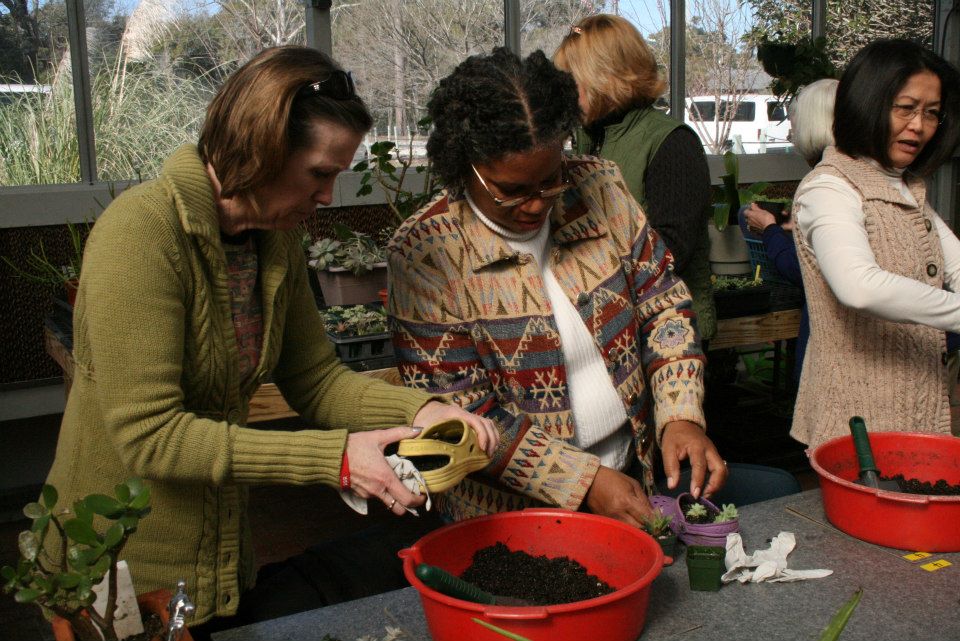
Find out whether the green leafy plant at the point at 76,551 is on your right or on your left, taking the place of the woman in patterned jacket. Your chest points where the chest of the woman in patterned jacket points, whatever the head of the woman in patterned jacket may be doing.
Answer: on your right

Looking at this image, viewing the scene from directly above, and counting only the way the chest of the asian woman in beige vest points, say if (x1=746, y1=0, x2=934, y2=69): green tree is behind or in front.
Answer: behind

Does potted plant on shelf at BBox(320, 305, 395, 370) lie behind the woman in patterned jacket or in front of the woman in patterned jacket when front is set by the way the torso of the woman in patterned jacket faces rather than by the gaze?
behind

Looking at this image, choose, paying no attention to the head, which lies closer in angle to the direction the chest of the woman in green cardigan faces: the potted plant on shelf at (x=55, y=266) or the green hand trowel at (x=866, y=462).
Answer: the green hand trowel

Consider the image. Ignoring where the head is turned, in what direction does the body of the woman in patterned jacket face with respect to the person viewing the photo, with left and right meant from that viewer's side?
facing the viewer and to the right of the viewer

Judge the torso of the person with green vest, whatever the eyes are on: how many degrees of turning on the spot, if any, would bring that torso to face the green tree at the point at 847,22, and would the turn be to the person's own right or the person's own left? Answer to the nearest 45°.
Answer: approximately 90° to the person's own right
